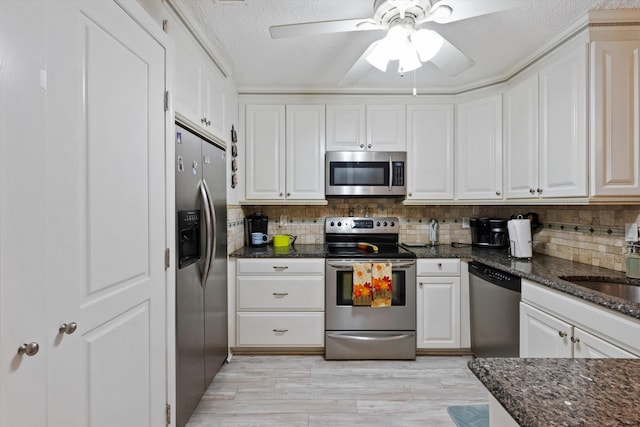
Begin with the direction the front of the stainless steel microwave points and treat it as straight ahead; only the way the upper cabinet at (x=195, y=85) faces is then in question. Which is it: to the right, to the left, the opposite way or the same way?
to the left

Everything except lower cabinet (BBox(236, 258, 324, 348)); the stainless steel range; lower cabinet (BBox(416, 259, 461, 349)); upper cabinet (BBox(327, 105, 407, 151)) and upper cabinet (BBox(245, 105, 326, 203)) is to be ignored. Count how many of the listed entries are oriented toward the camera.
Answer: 5

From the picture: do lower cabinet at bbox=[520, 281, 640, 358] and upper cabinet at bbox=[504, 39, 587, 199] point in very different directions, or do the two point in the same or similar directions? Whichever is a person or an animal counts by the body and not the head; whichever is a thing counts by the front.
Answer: same or similar directions

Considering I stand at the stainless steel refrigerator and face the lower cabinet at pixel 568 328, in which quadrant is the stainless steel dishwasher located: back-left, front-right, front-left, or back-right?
front-left

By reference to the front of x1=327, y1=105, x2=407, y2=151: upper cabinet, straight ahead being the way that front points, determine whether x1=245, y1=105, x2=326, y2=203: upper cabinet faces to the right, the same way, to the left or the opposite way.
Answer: the same way

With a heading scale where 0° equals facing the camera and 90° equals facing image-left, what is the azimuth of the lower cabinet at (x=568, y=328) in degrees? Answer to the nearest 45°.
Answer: approximately 45°

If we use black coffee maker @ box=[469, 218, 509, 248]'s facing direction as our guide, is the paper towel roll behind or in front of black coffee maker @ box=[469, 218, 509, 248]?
in front

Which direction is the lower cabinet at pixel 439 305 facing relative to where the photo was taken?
toward the camera

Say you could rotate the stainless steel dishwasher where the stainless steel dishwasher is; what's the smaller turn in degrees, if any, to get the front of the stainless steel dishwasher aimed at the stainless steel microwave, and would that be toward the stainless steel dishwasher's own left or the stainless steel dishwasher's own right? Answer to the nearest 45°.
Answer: approximately 45° to the stainless steel dishwasher's own right

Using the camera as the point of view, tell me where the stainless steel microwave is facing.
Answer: facing the viewer

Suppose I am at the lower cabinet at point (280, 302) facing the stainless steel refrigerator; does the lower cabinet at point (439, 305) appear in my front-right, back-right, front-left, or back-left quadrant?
back-left

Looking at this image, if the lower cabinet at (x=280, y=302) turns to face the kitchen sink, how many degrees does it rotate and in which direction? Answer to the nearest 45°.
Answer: approximately 45° to its left

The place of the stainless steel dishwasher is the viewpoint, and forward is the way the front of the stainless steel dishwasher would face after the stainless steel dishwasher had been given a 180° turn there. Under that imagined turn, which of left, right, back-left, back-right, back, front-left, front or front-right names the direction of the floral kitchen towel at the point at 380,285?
back-left

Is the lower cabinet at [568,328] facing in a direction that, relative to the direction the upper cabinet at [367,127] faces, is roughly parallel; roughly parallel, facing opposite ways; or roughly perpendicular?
roughly perpendicular

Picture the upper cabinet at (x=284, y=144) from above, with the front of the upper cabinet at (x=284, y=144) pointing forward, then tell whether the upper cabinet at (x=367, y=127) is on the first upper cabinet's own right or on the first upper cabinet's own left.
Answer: on the first upper cabinet's own left
